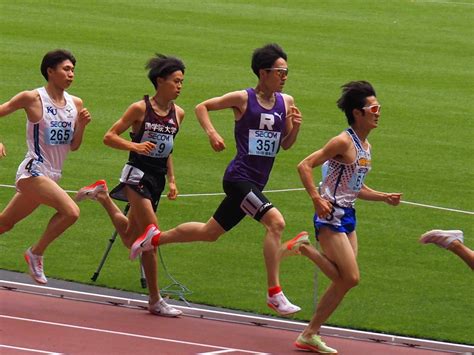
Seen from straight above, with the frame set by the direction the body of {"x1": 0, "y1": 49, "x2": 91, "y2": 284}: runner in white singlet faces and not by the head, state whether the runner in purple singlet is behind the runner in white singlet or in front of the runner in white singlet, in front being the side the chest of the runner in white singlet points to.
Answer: in front

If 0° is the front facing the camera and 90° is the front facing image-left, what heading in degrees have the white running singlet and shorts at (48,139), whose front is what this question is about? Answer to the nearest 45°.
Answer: approximately 315°

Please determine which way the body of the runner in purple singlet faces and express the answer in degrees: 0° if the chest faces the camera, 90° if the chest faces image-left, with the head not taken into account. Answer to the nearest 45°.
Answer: approximately 315°

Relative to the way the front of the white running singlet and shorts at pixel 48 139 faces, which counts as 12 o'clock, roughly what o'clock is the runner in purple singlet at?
The runner in purple singlet is roughly at 11 o'clock from the white running singlet and shorts.
